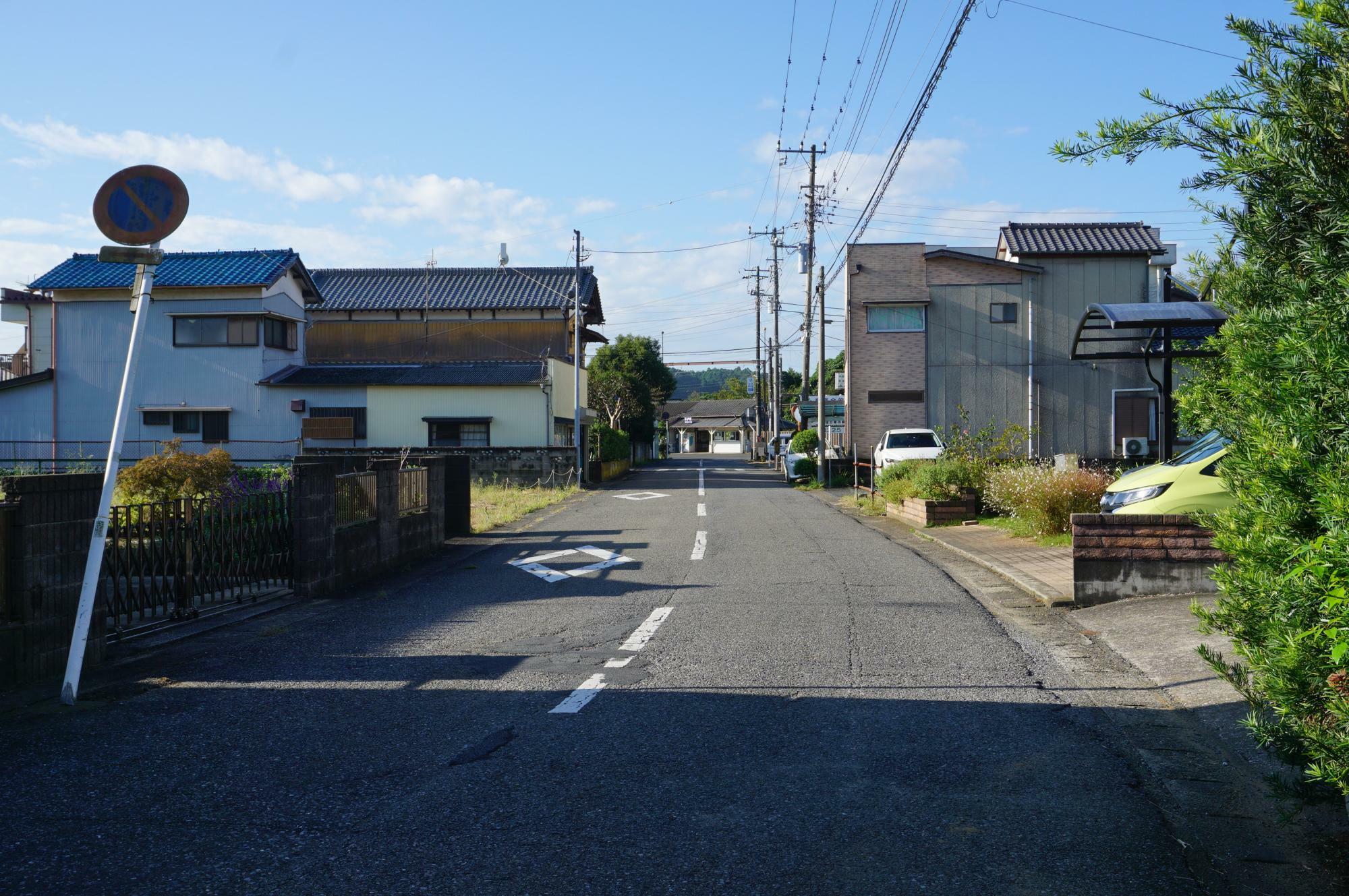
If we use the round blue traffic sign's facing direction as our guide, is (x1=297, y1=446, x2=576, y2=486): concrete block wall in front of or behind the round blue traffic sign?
behind

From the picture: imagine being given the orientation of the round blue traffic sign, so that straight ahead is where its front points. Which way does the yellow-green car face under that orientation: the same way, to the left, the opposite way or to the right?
to the right

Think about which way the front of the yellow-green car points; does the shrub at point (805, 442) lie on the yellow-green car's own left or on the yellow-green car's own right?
on the yellow-green car's own right

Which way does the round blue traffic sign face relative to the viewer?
toward the camera

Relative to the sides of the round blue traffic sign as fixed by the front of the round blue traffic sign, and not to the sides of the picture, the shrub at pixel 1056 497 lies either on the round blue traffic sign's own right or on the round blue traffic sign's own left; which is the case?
on the round blue traffic sign's own left

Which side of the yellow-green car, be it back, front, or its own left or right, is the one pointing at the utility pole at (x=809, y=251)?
right

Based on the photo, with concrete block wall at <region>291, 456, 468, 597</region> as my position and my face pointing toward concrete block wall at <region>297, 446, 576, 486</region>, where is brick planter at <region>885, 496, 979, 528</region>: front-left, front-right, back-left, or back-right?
front-right

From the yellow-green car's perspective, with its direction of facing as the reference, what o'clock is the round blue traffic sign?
The round blue traffic sign is roughly at 12 o'clock from the yellow-green car.

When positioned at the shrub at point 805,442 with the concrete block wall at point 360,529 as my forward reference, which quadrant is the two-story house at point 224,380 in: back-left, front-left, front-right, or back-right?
front-right

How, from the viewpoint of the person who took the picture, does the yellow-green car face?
facing the viewer and to the left of the viewer

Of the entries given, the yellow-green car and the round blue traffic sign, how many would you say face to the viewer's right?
0

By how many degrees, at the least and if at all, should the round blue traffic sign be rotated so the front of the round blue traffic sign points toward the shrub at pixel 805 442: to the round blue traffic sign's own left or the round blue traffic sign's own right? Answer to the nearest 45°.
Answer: approximately 135° to the round blue traffic sign's own left
